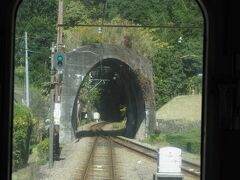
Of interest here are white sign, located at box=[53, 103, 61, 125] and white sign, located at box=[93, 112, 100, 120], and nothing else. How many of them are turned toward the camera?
2

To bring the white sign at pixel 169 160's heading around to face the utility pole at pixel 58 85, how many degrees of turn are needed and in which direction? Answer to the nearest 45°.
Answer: approximately 135° to its right

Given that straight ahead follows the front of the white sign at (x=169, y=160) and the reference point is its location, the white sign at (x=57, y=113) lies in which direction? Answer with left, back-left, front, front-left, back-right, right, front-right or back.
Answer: back-right

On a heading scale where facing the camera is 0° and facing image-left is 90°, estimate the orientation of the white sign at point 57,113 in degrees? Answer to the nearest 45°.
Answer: approximately 0°
